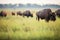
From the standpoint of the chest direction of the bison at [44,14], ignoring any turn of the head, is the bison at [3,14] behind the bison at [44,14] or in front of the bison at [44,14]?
behind

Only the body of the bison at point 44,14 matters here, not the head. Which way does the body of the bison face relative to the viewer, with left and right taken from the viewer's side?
facing to the right of the viewer
